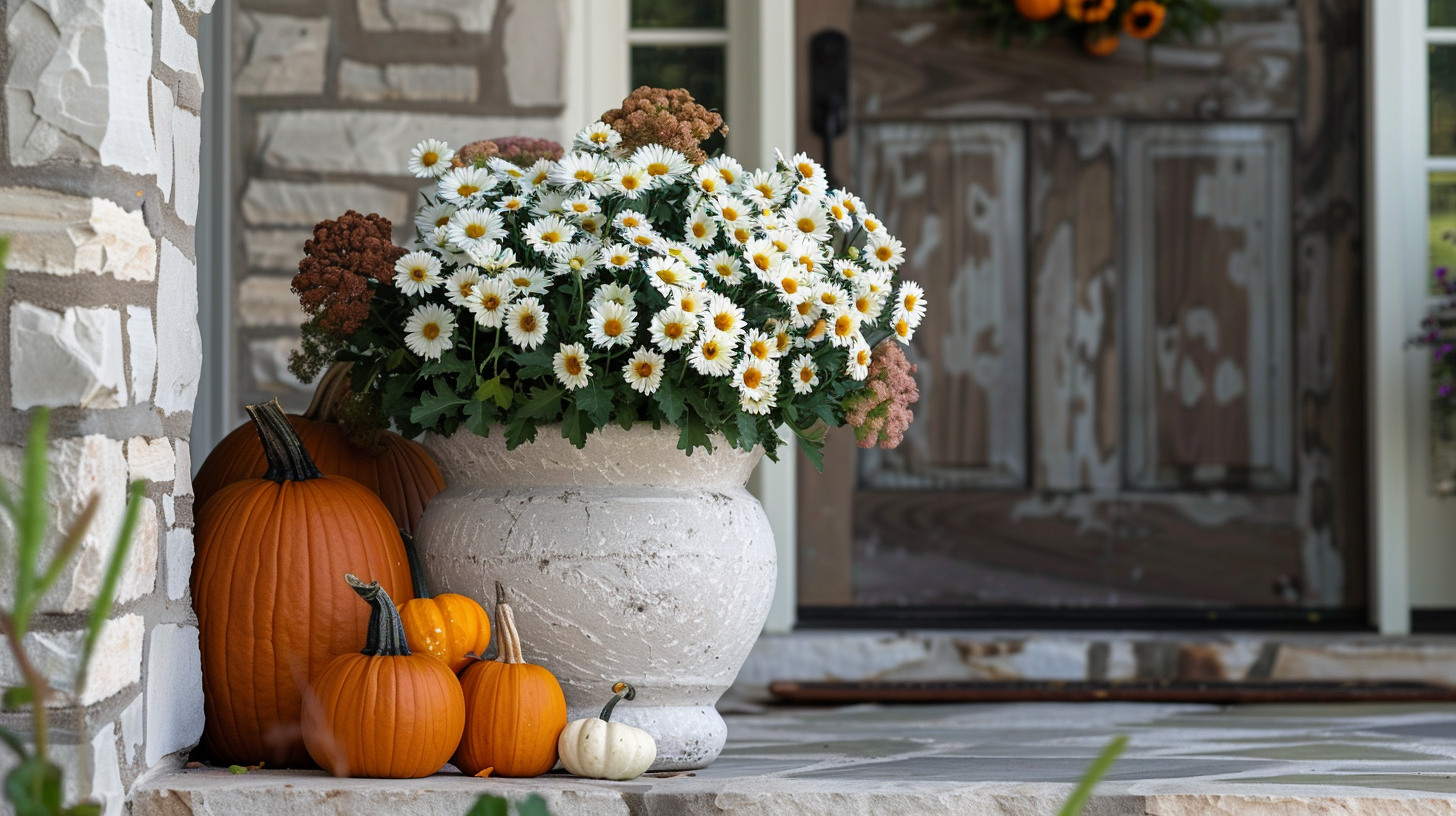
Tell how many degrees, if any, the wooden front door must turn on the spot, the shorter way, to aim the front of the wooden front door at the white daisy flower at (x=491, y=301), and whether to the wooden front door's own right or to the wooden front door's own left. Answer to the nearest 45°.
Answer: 0° — it already faces it

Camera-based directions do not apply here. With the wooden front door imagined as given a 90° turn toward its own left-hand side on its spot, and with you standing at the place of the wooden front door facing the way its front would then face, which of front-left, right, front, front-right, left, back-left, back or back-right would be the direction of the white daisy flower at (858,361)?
right

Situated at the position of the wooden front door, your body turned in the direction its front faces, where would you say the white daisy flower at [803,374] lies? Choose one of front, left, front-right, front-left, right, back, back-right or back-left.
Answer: front

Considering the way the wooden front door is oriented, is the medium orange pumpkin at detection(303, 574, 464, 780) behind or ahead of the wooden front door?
ahead

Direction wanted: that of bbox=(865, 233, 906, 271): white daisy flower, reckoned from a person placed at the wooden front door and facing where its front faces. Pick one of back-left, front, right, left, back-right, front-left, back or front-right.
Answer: front

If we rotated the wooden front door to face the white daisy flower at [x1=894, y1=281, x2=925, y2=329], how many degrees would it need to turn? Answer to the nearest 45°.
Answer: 0° — it already faces it

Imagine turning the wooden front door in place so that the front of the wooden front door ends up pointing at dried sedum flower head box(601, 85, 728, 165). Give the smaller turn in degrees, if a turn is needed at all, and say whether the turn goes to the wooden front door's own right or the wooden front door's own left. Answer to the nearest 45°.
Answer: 0° — it already faces it

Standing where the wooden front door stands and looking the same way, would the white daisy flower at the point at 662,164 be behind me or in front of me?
in front

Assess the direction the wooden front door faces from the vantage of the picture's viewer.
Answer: facing the viewer

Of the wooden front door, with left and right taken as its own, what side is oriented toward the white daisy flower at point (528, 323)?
front

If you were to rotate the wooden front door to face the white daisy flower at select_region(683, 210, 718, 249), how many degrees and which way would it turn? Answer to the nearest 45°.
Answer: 0° — it already faces it

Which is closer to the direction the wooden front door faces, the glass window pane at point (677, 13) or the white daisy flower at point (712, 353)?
the white daisy flower
